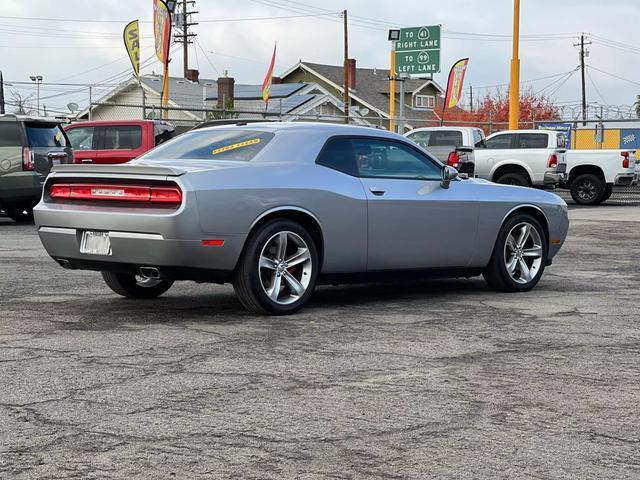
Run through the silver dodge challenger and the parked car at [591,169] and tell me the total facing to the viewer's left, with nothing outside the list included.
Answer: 1

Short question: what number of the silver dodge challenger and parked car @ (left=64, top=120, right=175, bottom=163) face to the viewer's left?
1

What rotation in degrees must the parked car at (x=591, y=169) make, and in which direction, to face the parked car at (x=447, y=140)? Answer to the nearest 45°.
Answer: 0° — it already faces it

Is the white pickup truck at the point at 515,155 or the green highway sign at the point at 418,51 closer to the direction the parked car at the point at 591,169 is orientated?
the white pickup truck

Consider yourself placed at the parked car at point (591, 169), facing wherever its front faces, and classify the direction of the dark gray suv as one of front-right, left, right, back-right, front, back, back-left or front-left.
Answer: front-left

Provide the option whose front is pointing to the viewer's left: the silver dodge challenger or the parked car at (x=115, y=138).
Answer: the parked car

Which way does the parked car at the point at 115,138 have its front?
to the viewer's left

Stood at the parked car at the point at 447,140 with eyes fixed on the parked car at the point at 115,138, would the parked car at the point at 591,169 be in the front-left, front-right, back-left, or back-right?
back-left

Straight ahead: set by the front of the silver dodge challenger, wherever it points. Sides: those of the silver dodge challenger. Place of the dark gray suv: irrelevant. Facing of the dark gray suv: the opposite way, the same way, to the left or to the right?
to the left

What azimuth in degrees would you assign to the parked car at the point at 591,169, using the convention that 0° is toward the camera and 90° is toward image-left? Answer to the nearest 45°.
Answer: approximately 90°

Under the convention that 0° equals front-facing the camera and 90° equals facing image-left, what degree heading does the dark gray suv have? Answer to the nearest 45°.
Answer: approximately 135°

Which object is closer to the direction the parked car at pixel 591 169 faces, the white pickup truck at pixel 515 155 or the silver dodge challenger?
the white pickup truck
